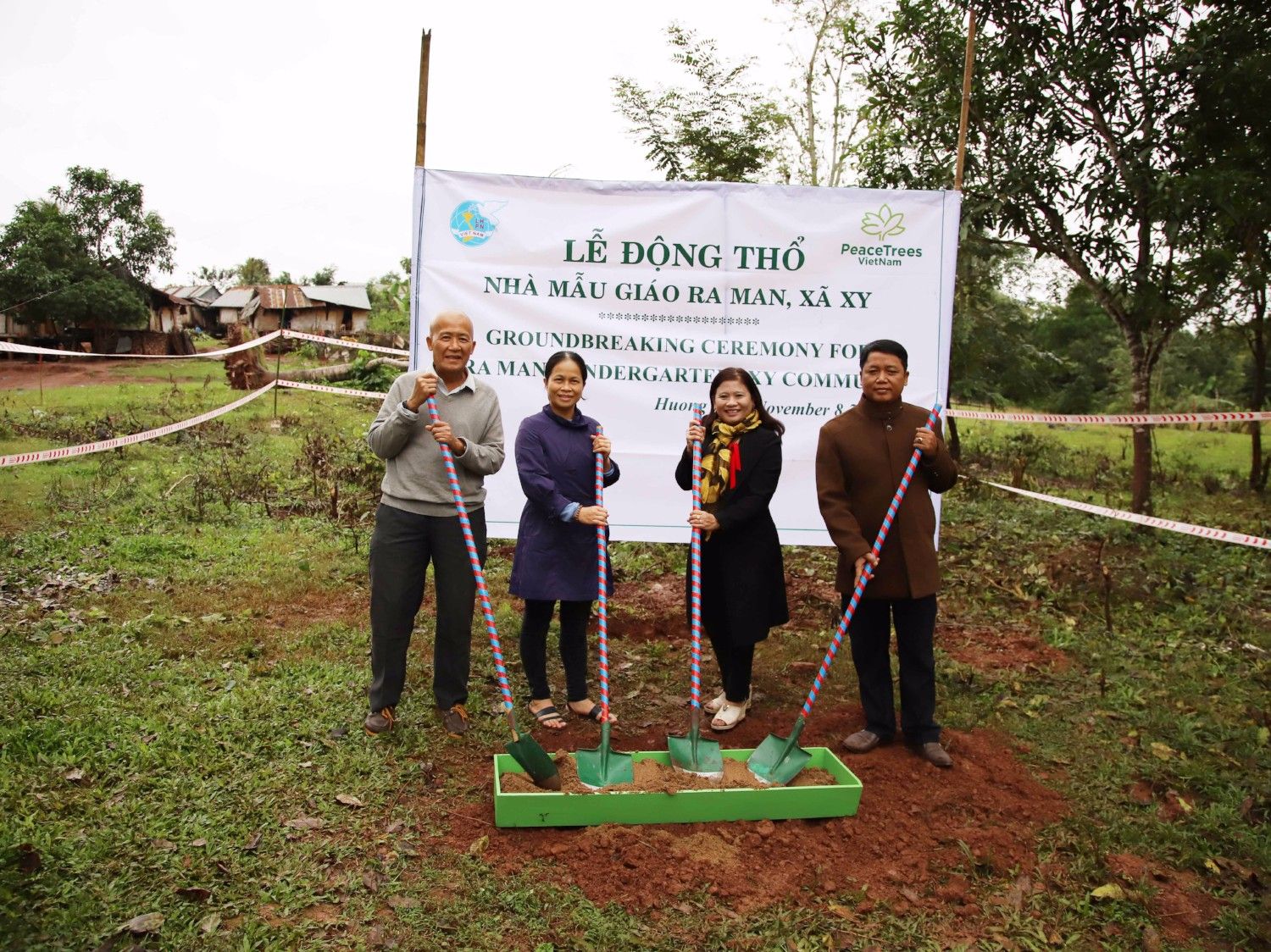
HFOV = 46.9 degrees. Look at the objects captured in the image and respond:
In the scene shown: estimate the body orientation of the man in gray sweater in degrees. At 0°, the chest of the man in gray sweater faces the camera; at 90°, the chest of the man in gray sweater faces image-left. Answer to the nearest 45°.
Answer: approximately 0°

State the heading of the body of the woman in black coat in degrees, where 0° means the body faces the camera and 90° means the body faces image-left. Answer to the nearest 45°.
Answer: approximately 45°

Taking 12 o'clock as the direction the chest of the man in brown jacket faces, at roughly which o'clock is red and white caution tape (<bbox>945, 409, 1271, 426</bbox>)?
The red and white caution tape is roughly at 7 o'clock from the man in brown jacket.
